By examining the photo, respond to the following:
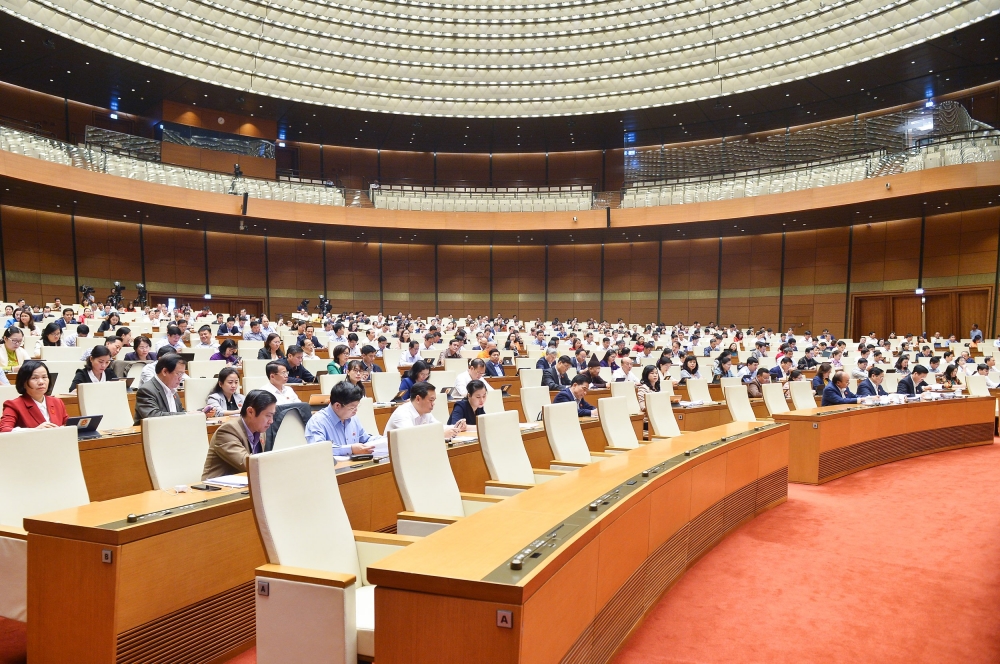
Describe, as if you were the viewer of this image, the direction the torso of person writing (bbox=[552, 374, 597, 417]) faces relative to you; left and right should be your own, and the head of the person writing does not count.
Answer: facing the viewer and to the right of the viewer

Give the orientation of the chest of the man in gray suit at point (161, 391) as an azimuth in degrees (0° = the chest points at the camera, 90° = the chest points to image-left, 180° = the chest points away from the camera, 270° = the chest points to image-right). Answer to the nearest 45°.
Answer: approximately 315°

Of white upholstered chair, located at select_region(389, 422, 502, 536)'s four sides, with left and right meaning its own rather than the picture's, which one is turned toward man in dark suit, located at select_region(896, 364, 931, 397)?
left

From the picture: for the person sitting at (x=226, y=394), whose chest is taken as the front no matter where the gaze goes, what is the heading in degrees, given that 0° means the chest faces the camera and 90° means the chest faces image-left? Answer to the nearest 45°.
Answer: approximately 315°

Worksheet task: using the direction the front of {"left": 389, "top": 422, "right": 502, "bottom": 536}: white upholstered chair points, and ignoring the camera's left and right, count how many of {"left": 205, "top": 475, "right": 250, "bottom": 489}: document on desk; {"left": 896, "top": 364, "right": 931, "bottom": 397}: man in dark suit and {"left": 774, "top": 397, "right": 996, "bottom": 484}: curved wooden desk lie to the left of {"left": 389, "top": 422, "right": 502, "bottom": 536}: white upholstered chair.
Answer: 2

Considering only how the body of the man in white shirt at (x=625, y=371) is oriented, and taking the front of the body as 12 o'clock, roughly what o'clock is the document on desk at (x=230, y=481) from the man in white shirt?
The document on desk is roughly at 2 o'clock from the man in white shirt.

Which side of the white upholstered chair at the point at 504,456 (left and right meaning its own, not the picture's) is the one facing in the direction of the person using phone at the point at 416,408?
back

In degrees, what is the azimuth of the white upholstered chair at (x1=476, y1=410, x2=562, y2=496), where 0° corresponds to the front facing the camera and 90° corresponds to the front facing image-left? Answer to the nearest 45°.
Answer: approximately 315°

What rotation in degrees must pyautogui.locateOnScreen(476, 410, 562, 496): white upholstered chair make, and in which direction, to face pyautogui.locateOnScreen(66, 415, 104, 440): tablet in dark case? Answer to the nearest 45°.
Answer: approximately 135° to its right

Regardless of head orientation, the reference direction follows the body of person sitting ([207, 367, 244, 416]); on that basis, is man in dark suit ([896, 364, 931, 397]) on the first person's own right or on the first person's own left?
on the first person's own left

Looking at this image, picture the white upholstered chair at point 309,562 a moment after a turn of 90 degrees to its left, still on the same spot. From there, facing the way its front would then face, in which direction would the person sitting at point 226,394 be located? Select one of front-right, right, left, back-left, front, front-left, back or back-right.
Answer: front-left

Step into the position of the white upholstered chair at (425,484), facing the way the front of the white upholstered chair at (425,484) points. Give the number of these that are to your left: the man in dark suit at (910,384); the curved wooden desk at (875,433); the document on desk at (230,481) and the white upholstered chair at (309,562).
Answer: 2

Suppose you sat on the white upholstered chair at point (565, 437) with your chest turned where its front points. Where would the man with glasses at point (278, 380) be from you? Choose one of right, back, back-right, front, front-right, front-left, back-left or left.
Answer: back-right

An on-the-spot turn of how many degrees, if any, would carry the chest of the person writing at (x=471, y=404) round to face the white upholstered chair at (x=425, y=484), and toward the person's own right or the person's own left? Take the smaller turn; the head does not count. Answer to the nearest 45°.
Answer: approximately 45° to the person's own right
